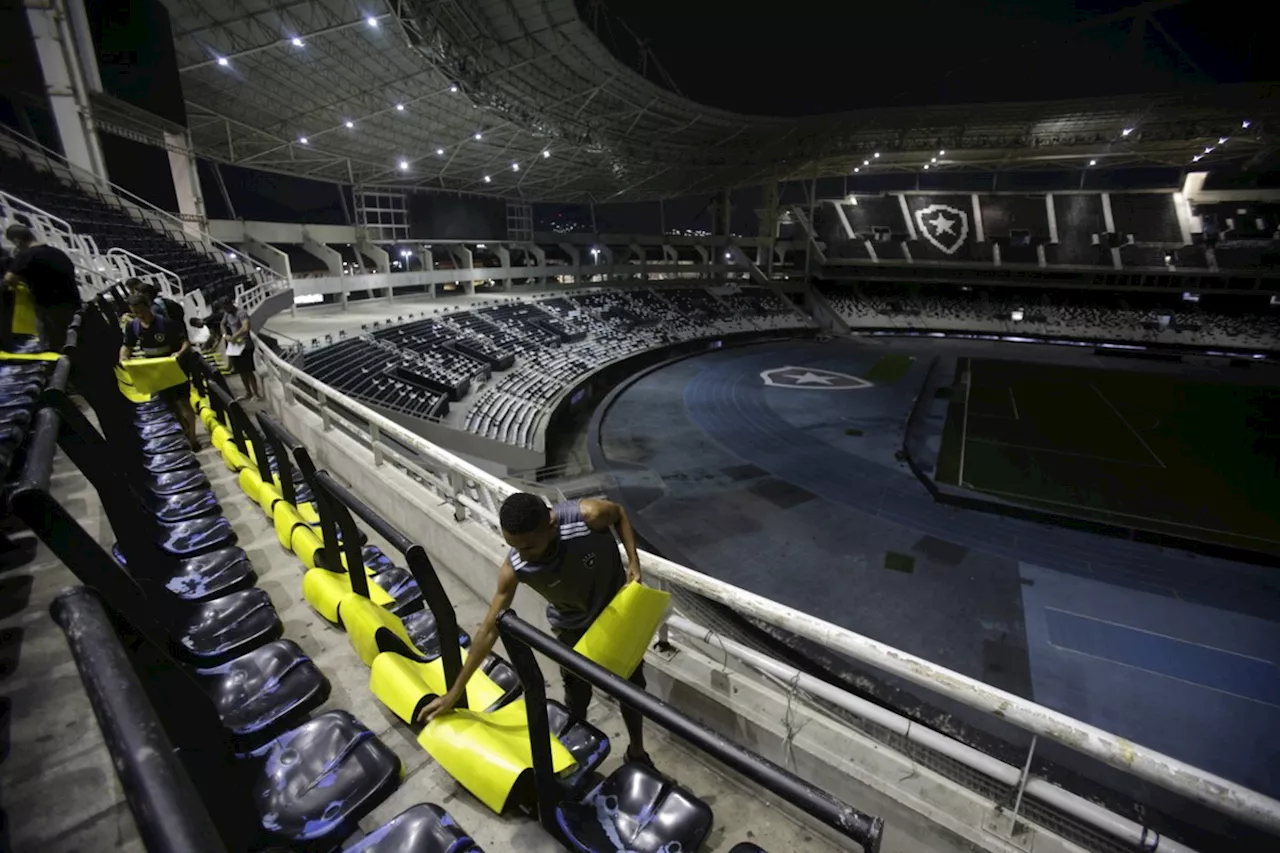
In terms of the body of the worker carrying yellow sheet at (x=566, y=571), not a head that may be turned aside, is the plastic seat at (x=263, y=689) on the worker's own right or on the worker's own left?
on the worker's own right

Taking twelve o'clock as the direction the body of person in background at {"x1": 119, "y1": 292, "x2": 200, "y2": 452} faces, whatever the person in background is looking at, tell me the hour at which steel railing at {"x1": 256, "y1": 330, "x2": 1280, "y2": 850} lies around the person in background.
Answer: The steel railing is roughly at 10 o'clock from the person in background.

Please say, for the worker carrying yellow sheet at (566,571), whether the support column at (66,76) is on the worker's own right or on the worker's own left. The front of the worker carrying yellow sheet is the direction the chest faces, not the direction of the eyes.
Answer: on the worker's own right

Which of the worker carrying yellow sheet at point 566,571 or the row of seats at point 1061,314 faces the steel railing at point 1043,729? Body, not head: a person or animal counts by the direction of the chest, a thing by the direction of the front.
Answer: the row of seats

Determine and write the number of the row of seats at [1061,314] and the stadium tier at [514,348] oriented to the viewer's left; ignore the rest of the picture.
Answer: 0

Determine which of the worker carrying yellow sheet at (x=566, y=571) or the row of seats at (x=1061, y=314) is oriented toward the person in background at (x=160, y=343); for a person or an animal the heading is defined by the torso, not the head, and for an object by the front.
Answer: the row of seats

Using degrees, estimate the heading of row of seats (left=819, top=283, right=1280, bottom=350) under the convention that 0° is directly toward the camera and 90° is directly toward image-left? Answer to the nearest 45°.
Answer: approximately 0°

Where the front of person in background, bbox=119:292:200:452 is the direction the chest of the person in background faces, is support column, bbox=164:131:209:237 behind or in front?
behind

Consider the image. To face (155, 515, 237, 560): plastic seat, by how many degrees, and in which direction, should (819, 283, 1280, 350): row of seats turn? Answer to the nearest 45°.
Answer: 0° — it already faces it

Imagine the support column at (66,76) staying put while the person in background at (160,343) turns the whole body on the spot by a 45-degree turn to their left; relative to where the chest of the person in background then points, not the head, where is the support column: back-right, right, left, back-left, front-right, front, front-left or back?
back

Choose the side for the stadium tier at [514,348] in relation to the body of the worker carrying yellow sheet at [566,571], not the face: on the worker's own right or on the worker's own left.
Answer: on the worker's own right

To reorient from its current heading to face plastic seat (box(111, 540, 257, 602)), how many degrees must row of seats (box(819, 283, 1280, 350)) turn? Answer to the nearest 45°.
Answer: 0° — it already faces it
